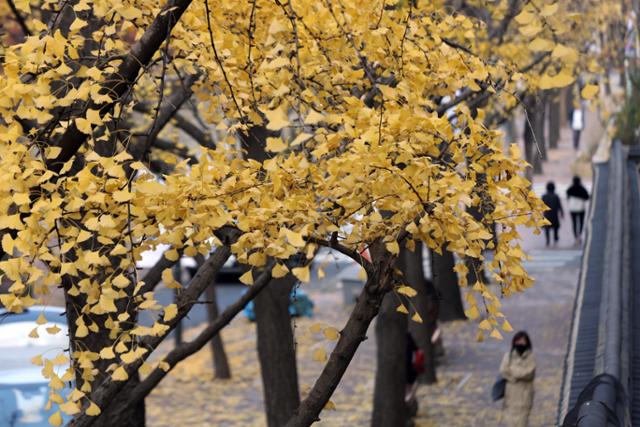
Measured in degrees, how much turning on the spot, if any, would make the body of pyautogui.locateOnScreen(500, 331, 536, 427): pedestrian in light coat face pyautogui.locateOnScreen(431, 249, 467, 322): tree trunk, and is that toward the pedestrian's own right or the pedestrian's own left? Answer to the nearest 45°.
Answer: approximately 180°

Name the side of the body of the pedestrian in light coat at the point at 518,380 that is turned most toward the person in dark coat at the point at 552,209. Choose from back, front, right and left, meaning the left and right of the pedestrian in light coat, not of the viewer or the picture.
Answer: back

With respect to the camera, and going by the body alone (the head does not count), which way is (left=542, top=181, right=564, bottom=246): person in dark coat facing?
away from the camera

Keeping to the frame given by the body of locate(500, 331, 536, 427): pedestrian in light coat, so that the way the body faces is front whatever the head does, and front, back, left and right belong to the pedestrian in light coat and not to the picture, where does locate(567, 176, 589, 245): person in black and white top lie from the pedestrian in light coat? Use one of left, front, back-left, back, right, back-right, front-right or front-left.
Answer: back

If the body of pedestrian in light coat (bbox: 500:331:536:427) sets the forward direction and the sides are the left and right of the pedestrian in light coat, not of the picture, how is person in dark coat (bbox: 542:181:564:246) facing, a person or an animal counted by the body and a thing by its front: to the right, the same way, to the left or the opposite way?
the opposite way
